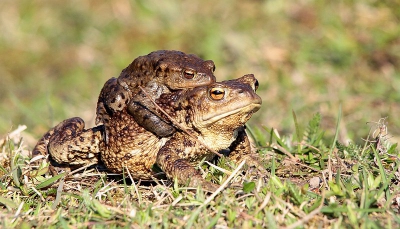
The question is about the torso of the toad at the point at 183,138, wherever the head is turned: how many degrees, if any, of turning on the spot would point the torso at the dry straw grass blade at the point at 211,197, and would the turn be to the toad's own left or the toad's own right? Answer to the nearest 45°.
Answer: approximately 45° to the toad's own right

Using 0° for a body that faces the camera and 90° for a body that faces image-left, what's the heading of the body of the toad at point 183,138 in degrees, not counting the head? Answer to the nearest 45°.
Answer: approximately 315°

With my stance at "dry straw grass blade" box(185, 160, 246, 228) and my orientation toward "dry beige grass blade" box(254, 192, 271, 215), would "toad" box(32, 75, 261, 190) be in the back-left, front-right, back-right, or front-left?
back-left

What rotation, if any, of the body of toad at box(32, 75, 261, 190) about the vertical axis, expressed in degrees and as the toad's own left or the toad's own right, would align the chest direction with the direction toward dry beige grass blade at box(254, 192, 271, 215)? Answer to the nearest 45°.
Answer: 0° — it already faces it

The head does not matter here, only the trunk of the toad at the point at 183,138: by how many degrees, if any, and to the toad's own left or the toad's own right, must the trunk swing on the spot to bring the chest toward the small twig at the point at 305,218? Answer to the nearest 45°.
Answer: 0° — it already faces it
